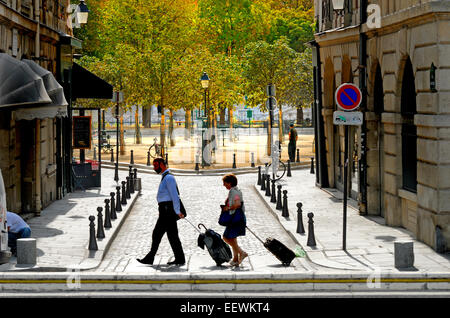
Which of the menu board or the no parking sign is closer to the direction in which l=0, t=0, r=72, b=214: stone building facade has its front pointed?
the no parking sign

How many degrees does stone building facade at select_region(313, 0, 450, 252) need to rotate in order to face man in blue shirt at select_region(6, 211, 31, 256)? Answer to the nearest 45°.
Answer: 0° — it already faces them

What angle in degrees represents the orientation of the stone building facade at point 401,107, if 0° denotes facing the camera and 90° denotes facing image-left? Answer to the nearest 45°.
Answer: approximately 45°

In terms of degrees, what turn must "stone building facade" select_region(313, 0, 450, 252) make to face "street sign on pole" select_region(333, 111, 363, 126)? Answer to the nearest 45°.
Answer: approximately 45° to its left

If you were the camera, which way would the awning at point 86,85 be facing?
facing to the right of the viewer

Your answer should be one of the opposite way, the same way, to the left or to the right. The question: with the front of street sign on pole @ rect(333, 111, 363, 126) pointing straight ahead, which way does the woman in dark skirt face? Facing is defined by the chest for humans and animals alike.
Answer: to the right

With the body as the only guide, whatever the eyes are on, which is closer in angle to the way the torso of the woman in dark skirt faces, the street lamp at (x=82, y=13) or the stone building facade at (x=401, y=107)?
the street lamp
